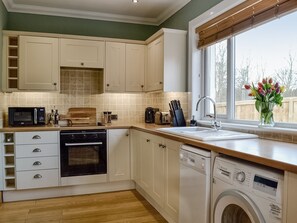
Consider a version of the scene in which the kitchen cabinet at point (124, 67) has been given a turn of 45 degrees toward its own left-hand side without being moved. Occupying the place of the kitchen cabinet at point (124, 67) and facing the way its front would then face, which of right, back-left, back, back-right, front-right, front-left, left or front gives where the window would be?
front

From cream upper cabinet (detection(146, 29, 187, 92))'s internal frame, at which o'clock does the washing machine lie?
The washing machine is roughly at 10 o'clock from the cream upper cabinet.

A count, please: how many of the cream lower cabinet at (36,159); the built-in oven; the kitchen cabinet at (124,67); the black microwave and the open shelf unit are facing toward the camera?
5

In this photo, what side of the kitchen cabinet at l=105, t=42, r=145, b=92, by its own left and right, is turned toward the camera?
front

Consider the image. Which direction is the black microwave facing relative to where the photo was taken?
toward the camera

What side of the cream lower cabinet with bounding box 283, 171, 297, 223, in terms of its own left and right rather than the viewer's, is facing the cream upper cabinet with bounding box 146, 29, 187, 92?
right

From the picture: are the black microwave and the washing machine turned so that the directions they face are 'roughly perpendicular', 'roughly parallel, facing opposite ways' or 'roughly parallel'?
roughly perpendicular

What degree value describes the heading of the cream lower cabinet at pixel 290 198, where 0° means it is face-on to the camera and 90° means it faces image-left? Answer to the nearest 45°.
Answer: approximately 45°

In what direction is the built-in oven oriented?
toward the camera

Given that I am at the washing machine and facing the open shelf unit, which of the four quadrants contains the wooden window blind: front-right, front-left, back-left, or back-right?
front-right

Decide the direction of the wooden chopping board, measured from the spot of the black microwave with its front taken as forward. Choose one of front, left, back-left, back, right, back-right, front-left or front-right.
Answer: left

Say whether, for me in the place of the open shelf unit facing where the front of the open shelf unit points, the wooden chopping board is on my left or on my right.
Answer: on my left

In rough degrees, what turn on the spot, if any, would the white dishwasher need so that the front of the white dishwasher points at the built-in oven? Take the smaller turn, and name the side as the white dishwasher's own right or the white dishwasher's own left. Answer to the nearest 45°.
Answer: approximately 90° to the white dishwasher's own right

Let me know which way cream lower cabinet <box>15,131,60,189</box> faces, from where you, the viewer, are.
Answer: facing the viewer

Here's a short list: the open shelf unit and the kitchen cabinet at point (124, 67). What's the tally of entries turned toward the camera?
2

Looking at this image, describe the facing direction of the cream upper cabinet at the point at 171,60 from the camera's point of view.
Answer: facing the viewer and to the left of the viewer
